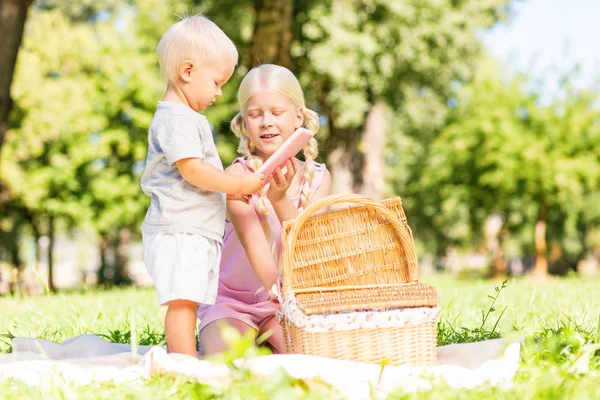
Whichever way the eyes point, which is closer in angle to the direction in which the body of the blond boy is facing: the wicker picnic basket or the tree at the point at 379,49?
the wicker picnic basket

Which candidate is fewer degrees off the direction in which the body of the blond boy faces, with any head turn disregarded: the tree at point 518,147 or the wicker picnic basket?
the wicker picnic basket

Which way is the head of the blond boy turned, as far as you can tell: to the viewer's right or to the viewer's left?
to the viewer's right

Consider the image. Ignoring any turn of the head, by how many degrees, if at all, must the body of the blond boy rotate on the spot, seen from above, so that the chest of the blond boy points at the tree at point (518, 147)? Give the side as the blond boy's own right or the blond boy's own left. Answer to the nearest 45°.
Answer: approximately 45° to the blond boy's own left

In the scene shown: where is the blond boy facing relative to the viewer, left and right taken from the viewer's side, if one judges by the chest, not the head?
facing to the right of the viewer

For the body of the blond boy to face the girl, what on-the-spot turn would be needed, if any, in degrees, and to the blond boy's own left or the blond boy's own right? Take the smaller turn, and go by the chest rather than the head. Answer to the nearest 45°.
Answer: approximately 45° to the blond boy's own left
